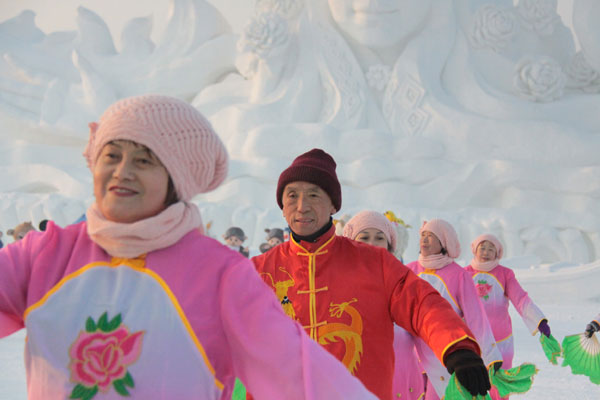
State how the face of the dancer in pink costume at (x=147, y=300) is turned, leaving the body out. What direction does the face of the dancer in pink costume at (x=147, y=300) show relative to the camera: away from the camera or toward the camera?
toward the camera

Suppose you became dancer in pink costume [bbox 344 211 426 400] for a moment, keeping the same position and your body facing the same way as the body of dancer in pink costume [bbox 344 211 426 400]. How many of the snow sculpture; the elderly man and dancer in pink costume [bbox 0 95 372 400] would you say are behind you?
1

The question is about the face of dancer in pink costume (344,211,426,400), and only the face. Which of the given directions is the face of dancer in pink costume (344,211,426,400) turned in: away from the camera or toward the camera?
toward the camera

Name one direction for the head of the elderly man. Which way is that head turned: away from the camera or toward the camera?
toward the camera

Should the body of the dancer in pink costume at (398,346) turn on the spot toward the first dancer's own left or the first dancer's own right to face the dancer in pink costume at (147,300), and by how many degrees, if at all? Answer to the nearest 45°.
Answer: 0° — they already face them

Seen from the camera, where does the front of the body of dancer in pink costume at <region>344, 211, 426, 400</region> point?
toward the camera

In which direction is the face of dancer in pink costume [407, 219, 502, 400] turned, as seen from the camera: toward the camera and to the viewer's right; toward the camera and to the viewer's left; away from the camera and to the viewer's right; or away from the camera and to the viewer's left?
toward the camera and to the viewer's left

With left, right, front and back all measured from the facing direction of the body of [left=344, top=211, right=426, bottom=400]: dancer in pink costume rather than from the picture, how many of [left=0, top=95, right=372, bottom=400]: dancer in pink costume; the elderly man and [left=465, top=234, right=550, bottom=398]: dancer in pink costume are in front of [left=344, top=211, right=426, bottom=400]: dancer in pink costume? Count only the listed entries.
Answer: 2

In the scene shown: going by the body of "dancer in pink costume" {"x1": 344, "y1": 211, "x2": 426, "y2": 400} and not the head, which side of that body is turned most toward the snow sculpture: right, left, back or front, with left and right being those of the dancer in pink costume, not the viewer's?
back

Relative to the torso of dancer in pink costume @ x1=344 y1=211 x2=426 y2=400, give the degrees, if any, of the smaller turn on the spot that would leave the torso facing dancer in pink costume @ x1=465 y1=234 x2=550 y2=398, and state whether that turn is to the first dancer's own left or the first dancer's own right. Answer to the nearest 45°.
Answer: approximately 135° to the first dancer's own left

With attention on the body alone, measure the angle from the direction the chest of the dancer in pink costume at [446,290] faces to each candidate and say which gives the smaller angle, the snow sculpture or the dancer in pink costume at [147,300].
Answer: the dancer in pink costume

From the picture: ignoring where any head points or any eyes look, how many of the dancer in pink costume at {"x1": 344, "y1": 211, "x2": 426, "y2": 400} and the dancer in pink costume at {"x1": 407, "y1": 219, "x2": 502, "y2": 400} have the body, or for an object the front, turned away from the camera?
0

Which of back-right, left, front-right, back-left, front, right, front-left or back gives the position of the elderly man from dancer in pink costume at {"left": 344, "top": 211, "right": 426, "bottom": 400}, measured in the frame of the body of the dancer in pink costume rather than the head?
front

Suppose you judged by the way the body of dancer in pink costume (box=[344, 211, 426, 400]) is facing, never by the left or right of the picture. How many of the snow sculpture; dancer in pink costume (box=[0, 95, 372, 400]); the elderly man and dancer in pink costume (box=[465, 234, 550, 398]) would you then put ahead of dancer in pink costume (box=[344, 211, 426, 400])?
2

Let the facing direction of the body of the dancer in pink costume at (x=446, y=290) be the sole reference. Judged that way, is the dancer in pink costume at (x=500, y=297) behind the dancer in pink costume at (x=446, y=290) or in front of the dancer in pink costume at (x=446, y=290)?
behind

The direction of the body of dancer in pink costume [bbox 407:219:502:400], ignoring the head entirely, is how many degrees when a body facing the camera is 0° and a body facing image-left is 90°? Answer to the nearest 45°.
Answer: approximately 45°
